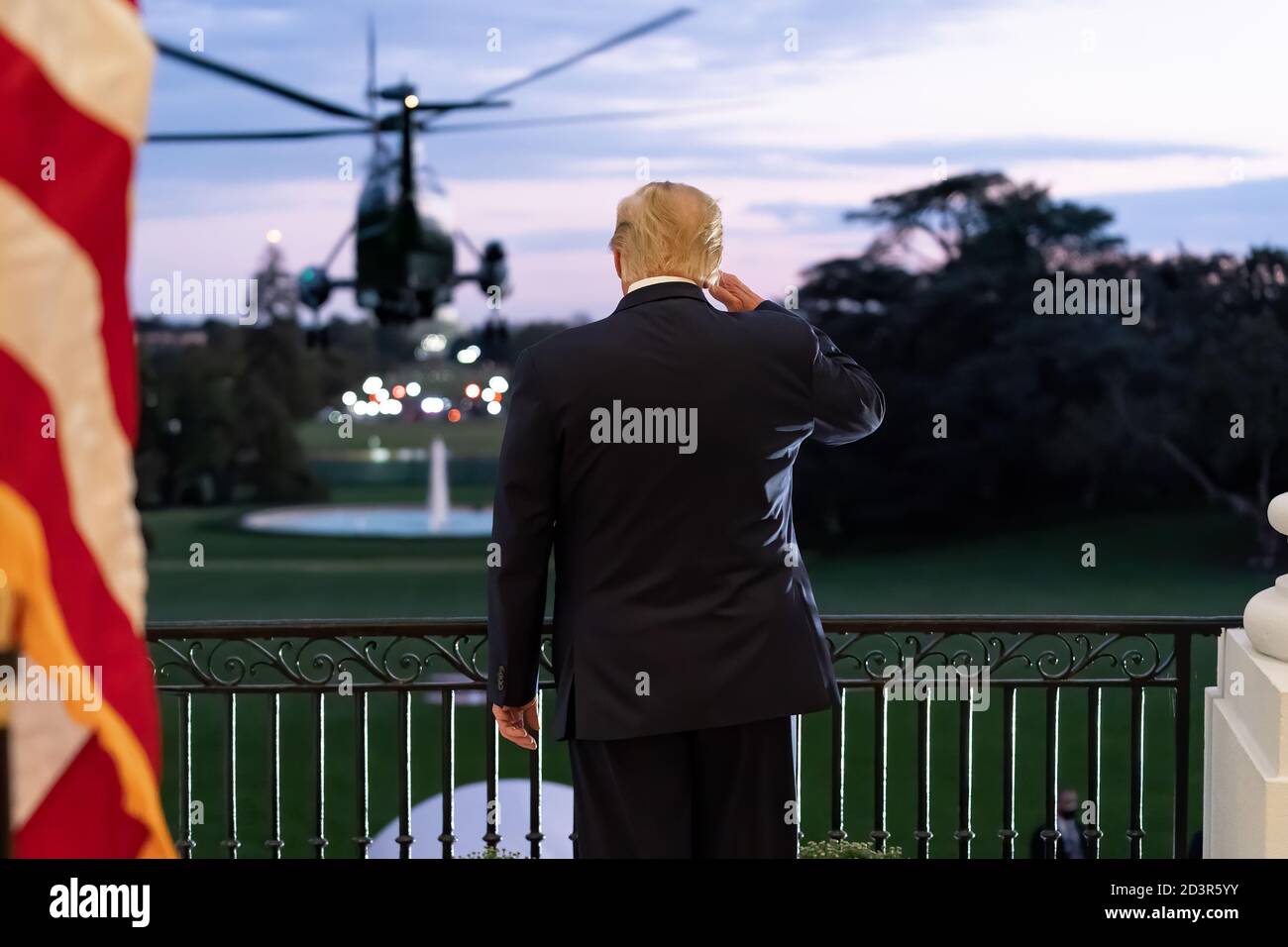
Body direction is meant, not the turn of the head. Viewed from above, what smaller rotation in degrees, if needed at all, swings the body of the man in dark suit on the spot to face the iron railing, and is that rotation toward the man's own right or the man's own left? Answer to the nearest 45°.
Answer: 0° — they already face it

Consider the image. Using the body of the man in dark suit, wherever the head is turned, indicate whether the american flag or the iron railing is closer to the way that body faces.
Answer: the iron railing

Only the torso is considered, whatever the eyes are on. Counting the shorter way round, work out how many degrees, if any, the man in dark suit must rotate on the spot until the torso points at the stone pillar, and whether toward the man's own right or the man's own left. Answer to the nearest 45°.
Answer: approximately 45° to the man's own right

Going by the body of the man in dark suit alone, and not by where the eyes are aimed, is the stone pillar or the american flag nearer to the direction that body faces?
the stone pillar

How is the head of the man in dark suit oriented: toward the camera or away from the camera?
away from the camera

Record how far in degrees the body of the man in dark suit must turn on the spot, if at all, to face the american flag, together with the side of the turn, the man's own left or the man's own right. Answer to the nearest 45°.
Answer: approximately 135° to the man's own left

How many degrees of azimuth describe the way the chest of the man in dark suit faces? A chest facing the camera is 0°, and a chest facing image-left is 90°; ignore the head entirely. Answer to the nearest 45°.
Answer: approximately 180°

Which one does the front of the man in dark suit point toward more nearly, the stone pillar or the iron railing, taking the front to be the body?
the iron railing
